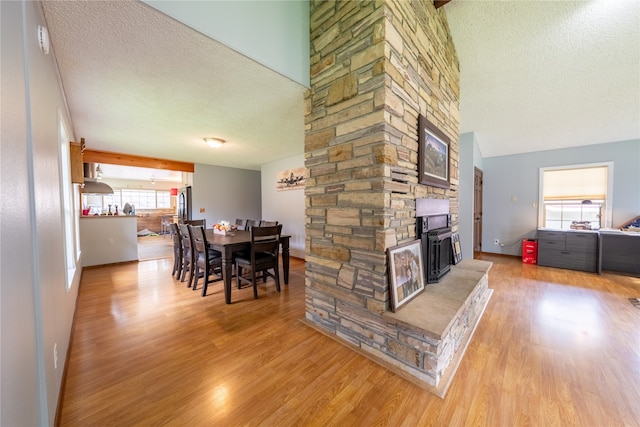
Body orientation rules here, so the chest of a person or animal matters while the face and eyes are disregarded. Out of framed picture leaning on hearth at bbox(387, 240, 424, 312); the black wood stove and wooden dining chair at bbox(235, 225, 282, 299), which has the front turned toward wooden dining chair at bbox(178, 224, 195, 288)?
wooden dining chair at bbox(235, 225, 282, 299)

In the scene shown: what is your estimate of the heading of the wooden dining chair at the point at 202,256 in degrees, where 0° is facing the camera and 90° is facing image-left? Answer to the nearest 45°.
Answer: approximately 225°

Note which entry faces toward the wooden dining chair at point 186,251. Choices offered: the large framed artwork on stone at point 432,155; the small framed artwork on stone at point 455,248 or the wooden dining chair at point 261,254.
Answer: the wooden dining chair at point 261,254

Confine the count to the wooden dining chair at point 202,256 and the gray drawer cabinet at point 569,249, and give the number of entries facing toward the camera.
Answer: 1

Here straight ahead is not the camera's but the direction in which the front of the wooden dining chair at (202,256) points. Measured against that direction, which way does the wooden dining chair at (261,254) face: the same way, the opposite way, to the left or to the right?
to the left

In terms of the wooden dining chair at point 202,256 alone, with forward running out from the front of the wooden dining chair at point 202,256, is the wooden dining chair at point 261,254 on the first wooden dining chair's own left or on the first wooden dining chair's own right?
on the first wooden dining chair's own right

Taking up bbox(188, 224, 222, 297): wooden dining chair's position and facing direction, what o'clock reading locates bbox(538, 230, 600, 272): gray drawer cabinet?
The gray drawer cabinet is roughly at 2 o'clock from the wooden dining chair.
